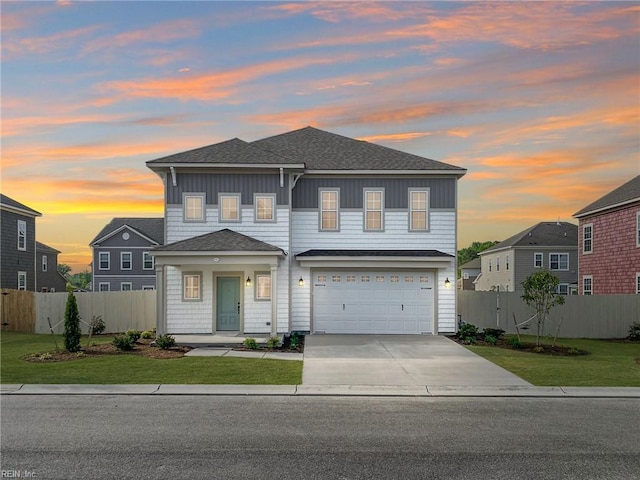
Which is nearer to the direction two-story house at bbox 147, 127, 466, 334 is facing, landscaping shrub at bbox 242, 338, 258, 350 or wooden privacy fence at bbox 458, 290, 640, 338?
the landscaping shrub

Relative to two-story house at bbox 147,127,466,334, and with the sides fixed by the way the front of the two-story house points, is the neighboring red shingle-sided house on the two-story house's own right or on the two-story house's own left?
on the two-story house's own left

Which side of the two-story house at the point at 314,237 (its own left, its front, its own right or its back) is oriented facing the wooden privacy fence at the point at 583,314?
left

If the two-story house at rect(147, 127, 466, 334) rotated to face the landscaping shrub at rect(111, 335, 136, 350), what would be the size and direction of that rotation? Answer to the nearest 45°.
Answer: approximately 45° to its right

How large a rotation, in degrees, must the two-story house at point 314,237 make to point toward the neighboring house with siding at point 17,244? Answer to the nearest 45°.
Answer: approximately 135° to its right

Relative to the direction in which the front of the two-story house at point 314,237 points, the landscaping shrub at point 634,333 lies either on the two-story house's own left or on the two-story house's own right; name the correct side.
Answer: on the two-story house's own left

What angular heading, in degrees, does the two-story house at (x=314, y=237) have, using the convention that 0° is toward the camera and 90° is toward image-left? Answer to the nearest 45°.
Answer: approximately 0°
